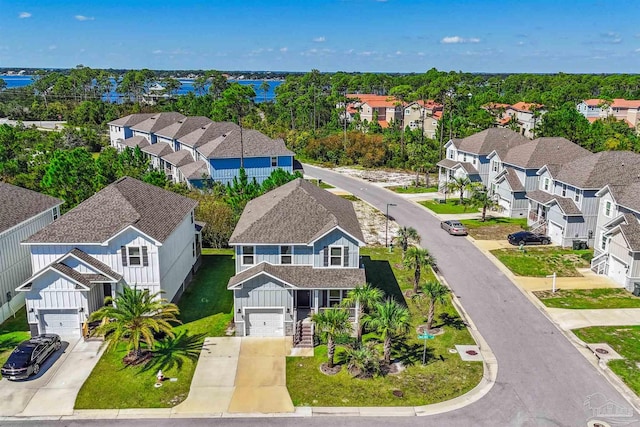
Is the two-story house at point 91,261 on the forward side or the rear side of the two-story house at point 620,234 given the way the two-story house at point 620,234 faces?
on the forward side

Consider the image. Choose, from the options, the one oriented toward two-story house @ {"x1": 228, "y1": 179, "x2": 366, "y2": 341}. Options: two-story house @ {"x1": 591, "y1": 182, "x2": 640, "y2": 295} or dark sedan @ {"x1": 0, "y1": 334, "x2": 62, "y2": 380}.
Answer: two-story house @ {"x1": 591, "y1": 182, "x2": 640, "y2": 295}

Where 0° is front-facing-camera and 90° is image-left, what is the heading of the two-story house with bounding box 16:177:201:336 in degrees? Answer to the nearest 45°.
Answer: approximately 0°

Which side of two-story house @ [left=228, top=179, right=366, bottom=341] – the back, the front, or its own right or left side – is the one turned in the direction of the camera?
front

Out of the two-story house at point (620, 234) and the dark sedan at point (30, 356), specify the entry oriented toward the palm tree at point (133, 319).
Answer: the two-story house

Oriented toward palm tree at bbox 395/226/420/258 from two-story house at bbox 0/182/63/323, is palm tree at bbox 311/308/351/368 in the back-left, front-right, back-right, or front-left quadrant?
front-right

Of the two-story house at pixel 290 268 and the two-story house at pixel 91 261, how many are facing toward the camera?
2

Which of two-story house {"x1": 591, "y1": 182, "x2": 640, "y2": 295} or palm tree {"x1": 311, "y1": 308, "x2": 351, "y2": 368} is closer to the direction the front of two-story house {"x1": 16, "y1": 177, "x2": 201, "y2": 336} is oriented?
the palm tree

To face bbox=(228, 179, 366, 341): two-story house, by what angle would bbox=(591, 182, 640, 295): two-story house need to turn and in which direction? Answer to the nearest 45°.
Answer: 0° — it already faces it

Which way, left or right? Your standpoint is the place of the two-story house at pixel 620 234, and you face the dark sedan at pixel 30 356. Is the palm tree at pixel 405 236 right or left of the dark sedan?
right

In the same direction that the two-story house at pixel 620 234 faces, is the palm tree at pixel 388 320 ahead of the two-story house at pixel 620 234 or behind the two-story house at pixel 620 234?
ahead

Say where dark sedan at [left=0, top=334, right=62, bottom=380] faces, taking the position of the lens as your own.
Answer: facing the viewer and to the left of the viewer

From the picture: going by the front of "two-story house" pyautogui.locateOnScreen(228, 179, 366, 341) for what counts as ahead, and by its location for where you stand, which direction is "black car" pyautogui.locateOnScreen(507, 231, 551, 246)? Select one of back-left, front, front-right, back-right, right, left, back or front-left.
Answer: back-left
